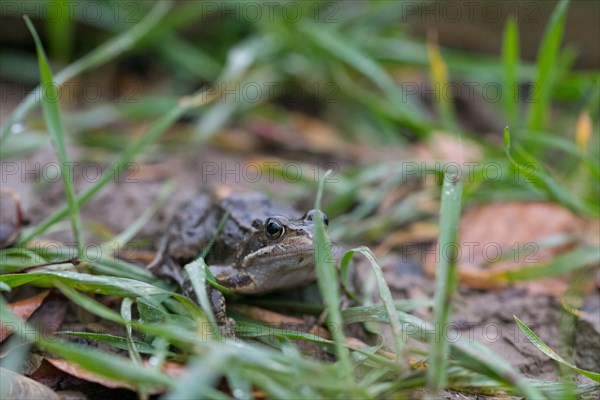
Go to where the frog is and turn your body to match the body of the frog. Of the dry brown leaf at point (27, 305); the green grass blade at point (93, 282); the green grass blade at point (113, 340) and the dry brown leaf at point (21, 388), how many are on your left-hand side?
0

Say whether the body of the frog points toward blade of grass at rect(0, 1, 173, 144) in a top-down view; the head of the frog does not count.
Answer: no

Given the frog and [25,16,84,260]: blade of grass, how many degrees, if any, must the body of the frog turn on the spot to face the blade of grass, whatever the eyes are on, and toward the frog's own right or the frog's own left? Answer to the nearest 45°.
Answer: approximately 135° to the frog's own right

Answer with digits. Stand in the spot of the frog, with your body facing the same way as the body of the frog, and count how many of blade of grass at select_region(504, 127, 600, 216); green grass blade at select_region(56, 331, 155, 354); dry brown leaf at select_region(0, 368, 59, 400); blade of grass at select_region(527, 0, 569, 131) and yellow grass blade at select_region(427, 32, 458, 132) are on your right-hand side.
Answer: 2

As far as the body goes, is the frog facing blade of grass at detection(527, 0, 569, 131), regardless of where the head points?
no

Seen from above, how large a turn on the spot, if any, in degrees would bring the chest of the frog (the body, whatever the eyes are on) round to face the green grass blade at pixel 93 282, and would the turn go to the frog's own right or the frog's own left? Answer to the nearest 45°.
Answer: approximately 90° to the frog's own right

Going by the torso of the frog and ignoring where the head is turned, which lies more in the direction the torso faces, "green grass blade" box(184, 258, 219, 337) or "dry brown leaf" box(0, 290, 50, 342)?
the green grass blade

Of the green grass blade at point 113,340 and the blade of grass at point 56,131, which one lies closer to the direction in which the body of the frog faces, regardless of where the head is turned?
the green grass blade

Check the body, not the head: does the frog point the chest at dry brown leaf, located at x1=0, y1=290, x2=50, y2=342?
no

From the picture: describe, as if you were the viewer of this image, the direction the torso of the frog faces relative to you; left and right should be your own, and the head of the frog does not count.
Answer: facing the viewer and to the right of the viewer

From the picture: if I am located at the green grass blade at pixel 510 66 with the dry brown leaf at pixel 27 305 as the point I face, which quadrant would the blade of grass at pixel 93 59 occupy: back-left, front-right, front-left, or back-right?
front-right

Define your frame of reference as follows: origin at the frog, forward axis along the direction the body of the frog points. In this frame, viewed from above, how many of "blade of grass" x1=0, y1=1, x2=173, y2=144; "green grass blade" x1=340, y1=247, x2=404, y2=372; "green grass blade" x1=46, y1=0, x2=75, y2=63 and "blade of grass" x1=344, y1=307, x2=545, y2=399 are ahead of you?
2

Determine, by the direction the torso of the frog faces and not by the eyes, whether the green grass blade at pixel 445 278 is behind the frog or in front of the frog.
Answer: in front

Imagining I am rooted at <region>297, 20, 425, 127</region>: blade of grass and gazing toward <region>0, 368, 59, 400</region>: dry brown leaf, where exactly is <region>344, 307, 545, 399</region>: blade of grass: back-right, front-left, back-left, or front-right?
front-left

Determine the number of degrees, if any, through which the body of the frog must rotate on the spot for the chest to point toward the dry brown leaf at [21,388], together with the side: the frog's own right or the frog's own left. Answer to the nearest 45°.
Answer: approximately 90° to the frog's own right
